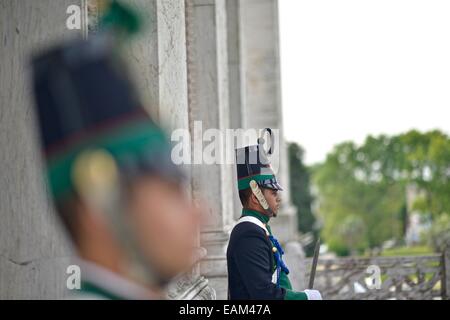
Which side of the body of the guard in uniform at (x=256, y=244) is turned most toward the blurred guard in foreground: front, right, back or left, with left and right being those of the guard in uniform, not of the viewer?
right

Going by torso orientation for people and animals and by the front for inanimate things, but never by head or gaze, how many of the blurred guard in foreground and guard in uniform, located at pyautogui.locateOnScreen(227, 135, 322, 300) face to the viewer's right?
2

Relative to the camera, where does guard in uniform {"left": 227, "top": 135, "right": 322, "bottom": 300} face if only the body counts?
to the viewer's right

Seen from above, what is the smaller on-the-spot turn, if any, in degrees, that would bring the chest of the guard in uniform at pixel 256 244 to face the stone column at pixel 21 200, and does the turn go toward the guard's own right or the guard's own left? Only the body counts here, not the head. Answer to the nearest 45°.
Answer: approximately 180°

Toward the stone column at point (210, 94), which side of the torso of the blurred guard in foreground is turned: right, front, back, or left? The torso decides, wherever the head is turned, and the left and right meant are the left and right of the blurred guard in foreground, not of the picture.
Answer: left

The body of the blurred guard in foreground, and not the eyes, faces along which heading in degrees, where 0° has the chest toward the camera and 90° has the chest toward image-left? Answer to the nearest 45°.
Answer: approximately 270°

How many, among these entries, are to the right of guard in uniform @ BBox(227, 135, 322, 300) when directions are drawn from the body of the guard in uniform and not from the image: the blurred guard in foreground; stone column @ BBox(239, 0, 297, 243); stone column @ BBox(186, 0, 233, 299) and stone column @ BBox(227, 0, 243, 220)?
1

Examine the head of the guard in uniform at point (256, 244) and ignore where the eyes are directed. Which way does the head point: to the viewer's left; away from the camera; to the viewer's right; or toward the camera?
to the viewer's right
